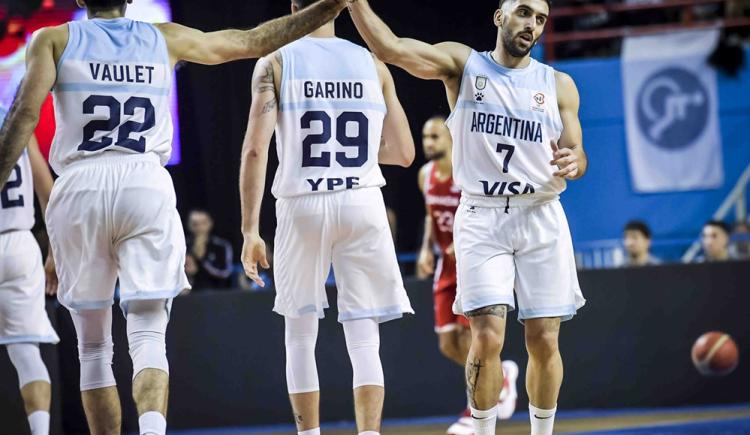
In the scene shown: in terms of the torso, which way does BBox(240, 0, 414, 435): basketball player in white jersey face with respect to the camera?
away from the camera

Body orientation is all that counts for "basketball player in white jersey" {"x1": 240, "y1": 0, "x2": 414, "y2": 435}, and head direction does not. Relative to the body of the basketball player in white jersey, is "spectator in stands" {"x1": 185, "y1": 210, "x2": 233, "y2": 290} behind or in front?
in front

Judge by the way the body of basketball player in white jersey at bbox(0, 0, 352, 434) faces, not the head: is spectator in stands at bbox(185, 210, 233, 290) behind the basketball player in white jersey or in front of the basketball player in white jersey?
in front

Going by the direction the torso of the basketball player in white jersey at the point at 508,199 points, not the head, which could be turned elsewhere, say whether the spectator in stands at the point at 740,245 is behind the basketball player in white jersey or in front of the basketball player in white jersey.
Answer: behind

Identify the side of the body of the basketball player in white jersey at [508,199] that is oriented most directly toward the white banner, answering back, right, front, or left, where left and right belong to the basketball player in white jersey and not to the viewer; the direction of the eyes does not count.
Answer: back

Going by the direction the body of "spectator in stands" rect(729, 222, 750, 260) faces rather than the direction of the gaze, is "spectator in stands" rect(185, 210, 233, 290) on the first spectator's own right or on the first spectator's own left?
on the first spectator's own right

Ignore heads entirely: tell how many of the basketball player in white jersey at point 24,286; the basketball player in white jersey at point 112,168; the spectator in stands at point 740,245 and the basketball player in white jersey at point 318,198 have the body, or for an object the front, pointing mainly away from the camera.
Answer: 3

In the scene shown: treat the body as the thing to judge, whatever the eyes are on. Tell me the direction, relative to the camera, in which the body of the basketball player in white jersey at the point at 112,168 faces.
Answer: away from the camera

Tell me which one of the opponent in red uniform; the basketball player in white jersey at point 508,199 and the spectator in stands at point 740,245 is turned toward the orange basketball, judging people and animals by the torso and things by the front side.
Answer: the spectator in stands

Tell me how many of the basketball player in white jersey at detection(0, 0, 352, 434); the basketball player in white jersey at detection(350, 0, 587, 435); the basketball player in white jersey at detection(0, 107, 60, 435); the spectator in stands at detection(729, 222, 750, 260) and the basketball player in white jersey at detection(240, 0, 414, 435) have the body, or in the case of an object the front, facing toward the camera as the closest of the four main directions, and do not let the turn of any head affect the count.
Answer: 2

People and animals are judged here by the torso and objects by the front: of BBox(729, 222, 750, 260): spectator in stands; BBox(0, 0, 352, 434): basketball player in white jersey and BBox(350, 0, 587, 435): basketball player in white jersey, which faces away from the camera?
BBox(0, 0, 352, 434): basketball player in white jersey

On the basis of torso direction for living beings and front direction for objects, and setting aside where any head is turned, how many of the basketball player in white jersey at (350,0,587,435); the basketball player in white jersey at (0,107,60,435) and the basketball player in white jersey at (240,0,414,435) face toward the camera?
1

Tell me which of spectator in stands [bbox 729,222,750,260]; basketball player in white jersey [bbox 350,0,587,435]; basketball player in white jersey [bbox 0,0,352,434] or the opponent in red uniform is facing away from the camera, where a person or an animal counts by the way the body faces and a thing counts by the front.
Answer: basketball player in white jersey [bbox 0,0,352,434]

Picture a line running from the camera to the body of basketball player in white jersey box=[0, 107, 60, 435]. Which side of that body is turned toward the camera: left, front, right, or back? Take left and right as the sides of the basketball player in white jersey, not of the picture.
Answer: back
